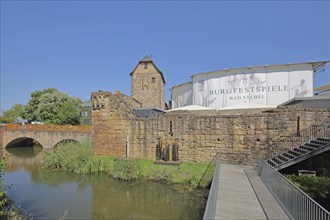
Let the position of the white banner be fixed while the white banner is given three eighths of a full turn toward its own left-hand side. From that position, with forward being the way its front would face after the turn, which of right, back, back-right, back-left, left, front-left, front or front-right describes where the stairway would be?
back-right

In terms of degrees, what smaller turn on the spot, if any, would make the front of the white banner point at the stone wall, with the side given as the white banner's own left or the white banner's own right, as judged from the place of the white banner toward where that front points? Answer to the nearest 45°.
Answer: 0° — it already faces it

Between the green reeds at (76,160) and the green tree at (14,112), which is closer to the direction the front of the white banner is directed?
the green reeds

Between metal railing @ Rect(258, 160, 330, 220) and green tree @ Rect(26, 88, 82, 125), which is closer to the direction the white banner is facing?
the metal railing

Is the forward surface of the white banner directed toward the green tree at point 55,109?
no

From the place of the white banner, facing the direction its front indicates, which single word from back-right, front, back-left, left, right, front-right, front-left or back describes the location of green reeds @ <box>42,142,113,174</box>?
front-right

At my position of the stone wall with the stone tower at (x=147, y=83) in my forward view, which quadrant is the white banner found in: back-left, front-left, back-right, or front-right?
front-right

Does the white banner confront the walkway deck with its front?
yes

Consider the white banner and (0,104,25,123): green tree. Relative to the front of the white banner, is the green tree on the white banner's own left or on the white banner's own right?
on the white banner's own right

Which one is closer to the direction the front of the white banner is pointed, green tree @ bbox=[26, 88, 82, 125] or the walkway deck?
the walkway deck

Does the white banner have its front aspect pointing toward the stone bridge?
no

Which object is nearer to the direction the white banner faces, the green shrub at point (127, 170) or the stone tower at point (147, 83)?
the green shrub

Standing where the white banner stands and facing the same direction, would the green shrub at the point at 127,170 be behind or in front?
in front

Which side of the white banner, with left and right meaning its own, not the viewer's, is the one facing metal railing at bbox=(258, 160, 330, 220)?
front

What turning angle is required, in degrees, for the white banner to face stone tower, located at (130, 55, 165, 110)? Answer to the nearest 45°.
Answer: approximately 135° to its right

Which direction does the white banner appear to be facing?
toward the camera
